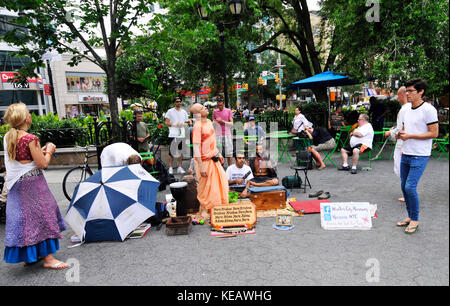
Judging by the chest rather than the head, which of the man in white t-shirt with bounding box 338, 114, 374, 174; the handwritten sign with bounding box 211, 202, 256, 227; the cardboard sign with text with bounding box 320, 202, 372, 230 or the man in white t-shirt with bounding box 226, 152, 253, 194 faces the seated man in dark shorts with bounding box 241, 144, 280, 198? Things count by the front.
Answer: the man in white t-shirt with bounding box 338, 114, 374, 174

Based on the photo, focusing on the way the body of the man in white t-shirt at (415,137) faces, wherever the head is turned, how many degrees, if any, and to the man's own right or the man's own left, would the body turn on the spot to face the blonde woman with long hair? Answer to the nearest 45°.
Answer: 0° — they already face them

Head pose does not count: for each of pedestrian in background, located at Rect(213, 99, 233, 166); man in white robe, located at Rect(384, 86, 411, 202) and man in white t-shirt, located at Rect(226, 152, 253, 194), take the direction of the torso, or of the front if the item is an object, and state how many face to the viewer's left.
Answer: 1

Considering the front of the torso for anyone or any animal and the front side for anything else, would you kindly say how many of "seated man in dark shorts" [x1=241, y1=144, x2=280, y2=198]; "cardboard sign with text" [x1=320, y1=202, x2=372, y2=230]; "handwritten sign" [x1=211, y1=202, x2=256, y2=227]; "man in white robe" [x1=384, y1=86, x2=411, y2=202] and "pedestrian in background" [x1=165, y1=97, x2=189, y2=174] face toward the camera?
4

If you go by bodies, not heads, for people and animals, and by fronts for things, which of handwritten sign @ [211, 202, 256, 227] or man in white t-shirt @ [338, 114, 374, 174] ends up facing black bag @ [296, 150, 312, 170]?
the man in white t-shirt

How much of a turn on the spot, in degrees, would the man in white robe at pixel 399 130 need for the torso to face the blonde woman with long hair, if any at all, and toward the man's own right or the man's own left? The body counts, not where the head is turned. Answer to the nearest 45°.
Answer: approximately 45° to the man's own left

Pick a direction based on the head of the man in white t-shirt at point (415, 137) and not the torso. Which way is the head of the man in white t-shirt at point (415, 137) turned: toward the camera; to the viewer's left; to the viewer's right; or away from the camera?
to the viewer's left

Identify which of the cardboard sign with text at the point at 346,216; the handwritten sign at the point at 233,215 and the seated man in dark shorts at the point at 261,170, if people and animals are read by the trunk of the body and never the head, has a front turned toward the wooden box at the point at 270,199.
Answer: the seated man in dark shorts

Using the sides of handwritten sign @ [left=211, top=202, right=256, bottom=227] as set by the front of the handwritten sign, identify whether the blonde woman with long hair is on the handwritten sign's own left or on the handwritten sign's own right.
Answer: on the handwritten sign's own right

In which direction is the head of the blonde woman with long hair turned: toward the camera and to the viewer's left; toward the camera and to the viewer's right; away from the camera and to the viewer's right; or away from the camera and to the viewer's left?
away from the camera and to the viewer's right

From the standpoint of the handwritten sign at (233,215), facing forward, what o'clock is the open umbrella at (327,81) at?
The open umbrella is roughly at 7 o'clock from the handwritten sign.

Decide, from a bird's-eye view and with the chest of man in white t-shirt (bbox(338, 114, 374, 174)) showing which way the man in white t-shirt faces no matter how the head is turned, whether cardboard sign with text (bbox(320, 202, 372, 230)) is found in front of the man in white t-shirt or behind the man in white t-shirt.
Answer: in front
